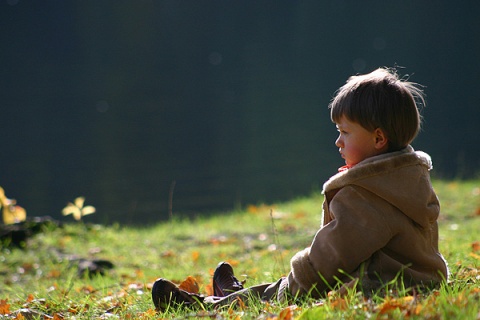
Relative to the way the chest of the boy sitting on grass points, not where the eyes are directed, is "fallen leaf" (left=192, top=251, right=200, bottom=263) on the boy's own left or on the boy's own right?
on the boy's own right

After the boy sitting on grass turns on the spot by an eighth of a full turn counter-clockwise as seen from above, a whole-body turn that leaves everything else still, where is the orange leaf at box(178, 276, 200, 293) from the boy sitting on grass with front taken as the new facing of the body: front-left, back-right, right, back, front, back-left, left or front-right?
right

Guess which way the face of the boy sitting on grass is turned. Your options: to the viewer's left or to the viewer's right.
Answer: to the viewer's left

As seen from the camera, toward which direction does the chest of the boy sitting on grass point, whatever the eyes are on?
to the viewer's left
